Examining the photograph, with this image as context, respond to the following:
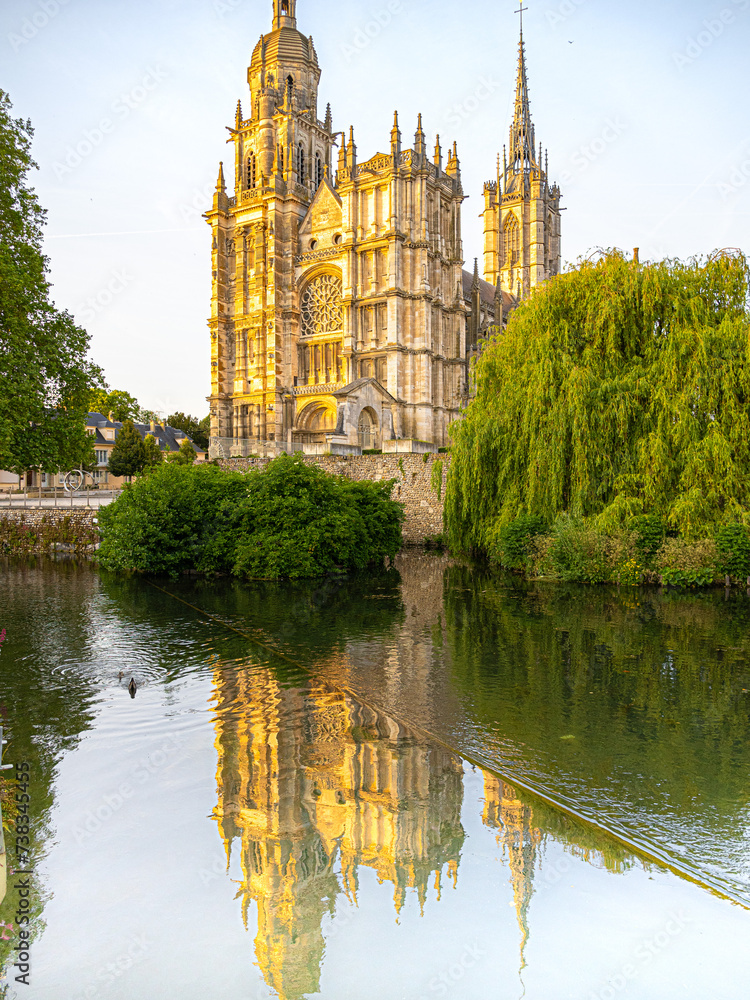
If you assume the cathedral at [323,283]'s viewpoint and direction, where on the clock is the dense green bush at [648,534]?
The dense green bush is roughly at 10 o'clock from the cathedral.

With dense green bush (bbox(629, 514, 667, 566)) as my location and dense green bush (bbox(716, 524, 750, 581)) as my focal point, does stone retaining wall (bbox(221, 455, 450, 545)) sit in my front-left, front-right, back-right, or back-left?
back-left

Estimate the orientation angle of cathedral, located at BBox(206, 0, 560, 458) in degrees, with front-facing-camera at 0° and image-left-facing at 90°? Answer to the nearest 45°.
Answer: approximately 45°

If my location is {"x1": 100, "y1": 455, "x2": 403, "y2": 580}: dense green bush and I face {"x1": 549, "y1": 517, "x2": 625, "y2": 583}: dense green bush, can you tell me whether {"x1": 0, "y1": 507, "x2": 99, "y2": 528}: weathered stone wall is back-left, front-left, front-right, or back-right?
back-left

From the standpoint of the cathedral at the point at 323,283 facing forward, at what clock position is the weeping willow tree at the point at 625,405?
The weeping willow tree is roughly at 10 o'clock from the cathedral.

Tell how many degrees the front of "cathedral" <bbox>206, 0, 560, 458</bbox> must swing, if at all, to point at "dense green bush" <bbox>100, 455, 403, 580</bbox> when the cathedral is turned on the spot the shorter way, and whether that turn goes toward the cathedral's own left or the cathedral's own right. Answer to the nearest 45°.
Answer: approximately 45° to the cathedral's own left

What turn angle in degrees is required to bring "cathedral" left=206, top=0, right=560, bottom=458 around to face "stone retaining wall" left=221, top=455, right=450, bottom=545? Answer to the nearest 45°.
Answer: approximately 45° to its left

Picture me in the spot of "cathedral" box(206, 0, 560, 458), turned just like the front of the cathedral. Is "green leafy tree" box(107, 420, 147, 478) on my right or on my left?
on my right
